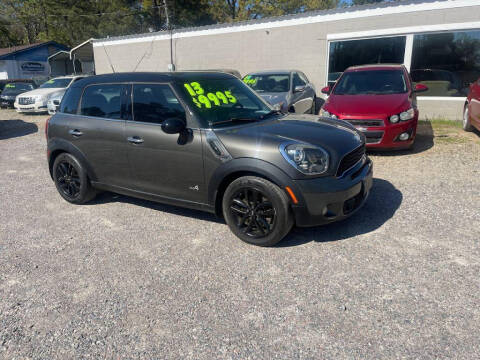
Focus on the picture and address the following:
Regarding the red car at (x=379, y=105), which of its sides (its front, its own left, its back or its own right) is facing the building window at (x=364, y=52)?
back

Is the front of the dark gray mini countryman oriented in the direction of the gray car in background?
no

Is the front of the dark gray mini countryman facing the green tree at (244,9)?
no

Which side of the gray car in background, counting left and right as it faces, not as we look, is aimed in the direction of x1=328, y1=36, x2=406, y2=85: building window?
back

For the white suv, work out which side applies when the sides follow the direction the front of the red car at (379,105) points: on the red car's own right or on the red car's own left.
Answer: on the red car's own right

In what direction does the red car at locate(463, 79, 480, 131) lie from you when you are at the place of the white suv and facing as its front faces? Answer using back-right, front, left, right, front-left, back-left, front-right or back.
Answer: left

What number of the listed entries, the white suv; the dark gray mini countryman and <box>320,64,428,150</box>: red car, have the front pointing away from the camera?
0

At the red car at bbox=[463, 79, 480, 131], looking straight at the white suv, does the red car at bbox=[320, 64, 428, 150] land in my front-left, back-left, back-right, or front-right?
front-left

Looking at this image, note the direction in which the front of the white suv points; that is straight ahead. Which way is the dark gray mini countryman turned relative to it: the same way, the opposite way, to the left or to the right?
to the left

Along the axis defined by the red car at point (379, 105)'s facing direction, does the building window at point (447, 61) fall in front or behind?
behind

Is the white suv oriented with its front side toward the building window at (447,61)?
no

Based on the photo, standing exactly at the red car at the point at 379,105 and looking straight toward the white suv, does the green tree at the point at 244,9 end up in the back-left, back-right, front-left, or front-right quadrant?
front-right

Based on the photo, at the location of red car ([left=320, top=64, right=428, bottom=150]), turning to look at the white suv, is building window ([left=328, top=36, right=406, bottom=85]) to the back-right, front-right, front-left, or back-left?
front-right

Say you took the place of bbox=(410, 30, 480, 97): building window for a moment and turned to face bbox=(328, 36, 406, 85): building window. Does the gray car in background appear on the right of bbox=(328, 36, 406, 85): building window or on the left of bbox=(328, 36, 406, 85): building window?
left

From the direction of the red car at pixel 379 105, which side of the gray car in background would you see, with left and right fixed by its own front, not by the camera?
left

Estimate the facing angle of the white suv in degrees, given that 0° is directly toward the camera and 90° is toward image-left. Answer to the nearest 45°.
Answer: approximately 45°

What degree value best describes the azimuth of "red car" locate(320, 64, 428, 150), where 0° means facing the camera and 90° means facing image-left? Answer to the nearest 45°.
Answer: approximately 0°
